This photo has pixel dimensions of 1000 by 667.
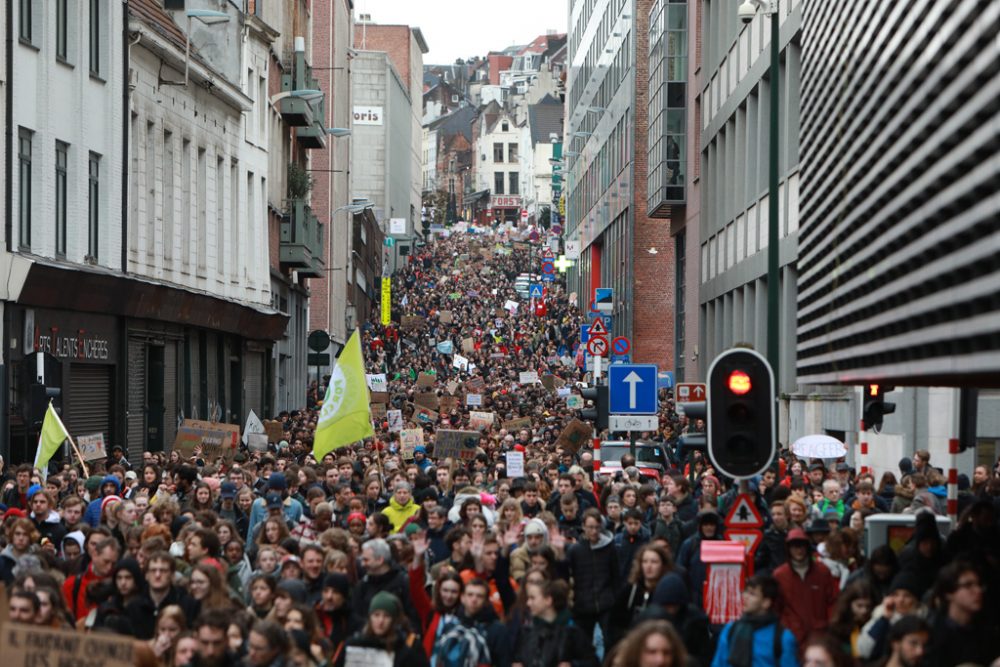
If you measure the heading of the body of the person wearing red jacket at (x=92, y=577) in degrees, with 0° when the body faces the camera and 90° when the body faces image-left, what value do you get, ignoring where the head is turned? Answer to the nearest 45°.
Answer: approximately 315°

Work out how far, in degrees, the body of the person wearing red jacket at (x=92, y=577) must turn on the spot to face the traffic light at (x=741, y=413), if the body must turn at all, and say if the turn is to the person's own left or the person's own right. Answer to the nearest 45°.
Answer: approximately 45° to the person's own left

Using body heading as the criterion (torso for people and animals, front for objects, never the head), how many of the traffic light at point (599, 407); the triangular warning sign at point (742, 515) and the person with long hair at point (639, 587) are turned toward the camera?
2

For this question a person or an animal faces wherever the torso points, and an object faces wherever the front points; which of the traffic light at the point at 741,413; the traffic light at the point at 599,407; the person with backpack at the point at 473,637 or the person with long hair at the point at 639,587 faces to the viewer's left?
the traffic light at the point at 599,407

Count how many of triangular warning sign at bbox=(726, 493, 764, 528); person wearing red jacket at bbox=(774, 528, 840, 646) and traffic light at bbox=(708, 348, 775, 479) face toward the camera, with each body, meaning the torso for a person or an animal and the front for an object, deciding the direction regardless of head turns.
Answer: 3

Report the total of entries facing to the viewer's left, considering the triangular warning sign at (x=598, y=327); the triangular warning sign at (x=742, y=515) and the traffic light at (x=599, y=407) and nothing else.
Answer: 1

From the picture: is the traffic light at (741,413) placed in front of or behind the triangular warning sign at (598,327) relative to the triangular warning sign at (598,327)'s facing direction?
in front
